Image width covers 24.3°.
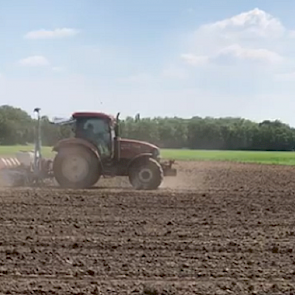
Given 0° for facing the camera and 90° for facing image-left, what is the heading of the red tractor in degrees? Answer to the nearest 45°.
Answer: approximately 270°
